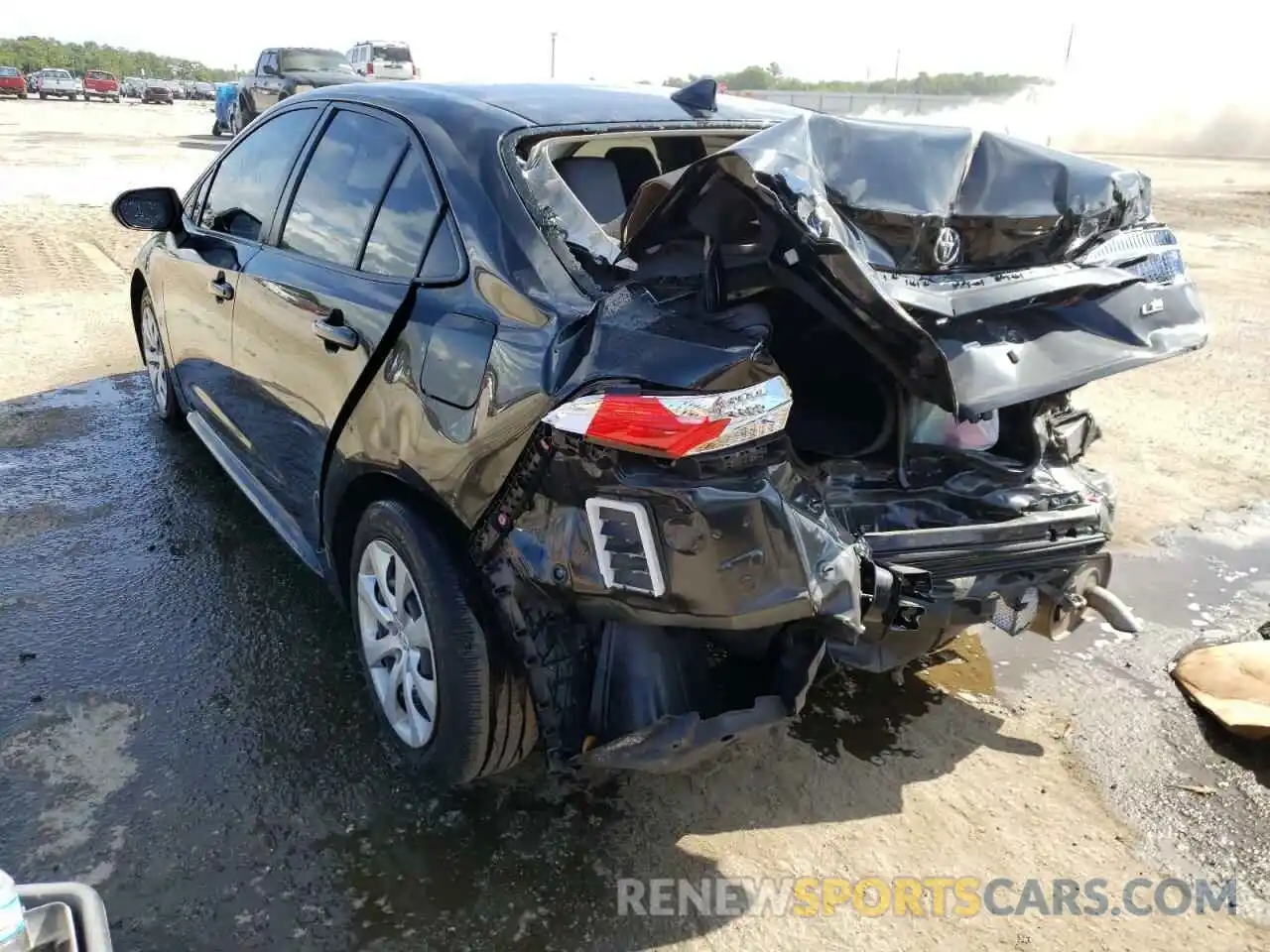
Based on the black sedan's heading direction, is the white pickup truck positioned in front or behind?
in front

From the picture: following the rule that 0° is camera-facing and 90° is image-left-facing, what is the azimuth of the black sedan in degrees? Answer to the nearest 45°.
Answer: approximately 135°

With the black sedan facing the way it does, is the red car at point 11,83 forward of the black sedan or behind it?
forward
